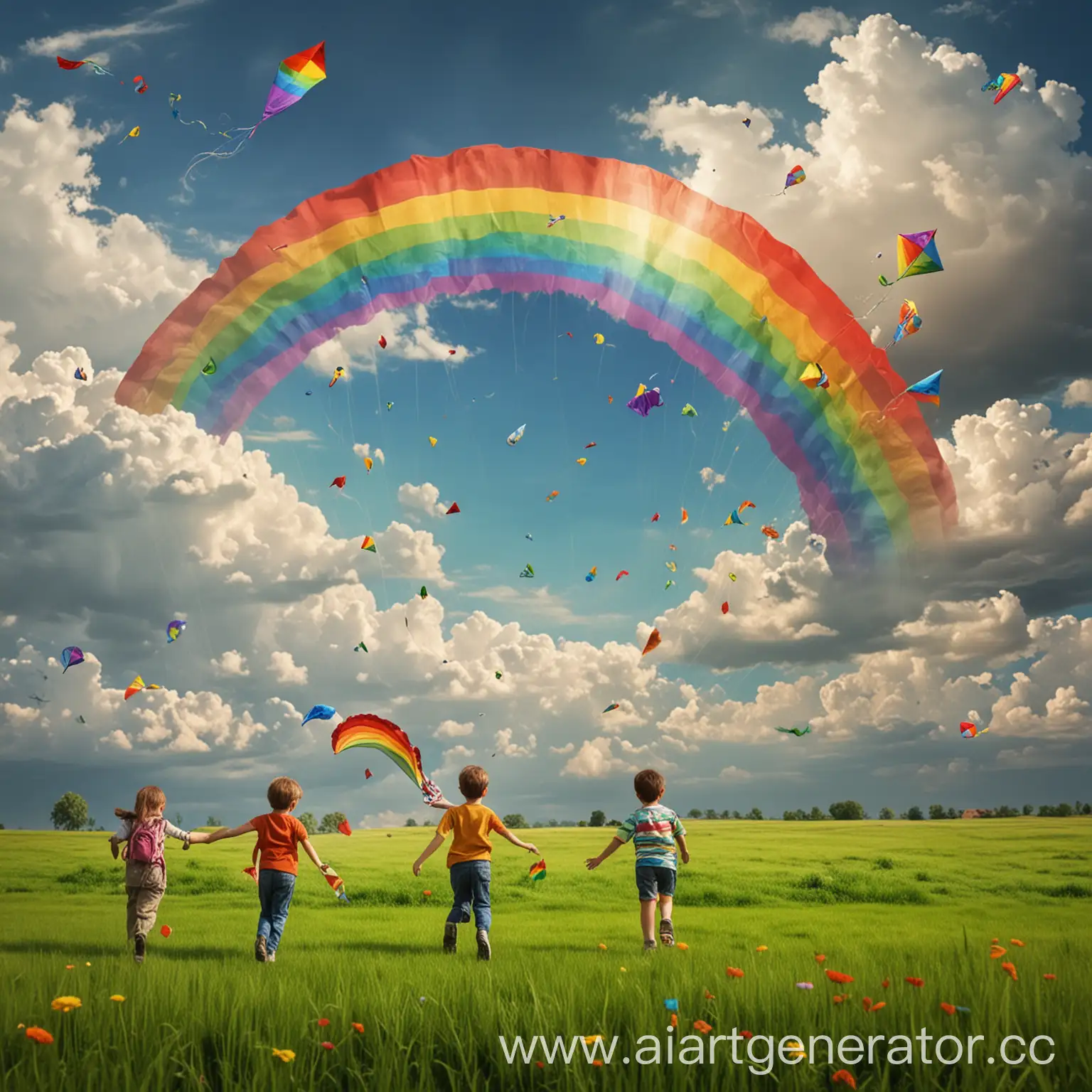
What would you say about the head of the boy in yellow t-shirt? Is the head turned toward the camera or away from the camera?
away from the camera

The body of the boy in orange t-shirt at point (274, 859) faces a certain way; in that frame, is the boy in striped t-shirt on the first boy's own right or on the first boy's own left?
on the first boy's own right

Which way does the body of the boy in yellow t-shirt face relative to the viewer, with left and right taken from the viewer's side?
facing away from the viewer

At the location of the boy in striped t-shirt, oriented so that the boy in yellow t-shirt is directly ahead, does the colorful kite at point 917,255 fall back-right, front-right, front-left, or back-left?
back-right

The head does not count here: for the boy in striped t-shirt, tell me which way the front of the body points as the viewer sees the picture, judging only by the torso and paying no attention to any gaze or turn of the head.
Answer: away from the camera

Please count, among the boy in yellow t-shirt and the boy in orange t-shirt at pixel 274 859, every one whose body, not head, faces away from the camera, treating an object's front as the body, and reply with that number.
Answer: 2

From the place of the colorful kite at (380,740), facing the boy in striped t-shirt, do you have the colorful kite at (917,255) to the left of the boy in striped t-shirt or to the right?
left

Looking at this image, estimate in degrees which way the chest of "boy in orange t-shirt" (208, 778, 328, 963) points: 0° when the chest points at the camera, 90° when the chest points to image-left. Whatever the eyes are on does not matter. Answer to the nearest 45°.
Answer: approximately 180°

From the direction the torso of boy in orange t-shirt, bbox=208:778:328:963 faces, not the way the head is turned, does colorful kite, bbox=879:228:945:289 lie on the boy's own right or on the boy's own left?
on the boy's own right
